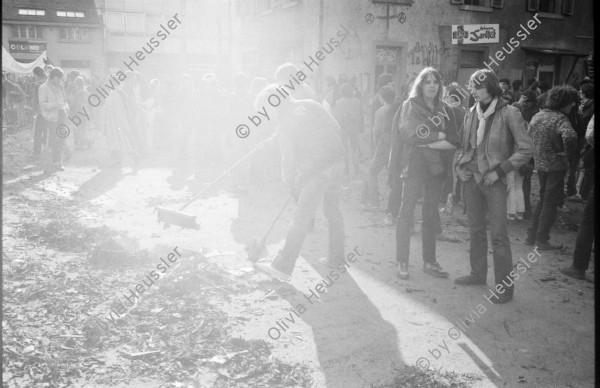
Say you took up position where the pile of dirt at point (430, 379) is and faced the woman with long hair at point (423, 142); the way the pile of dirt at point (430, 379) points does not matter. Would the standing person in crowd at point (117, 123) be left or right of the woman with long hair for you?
left

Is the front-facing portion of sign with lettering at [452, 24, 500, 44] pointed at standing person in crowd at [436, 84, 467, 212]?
yes

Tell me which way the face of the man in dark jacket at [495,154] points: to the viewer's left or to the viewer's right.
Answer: to the viewer's left

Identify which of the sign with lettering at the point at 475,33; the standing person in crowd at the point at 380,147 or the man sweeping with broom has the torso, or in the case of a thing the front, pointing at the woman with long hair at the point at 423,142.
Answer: the sign with lettering

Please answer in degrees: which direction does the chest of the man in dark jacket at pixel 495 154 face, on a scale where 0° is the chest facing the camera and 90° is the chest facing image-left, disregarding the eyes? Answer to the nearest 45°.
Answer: approximately 45°

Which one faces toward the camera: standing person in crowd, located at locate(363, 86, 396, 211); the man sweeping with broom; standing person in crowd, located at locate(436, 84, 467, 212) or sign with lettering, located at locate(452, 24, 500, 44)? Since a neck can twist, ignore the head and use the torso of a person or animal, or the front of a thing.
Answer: the sign with lettering

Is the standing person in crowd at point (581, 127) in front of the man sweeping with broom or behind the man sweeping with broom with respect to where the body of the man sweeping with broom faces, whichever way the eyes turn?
behind

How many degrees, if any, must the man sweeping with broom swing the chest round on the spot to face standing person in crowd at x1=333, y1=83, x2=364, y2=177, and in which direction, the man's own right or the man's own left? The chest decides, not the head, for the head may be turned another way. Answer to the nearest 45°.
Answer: approximately 90° to the man's own right

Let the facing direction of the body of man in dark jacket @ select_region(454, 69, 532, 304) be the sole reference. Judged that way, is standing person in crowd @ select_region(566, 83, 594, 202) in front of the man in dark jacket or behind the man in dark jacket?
behind

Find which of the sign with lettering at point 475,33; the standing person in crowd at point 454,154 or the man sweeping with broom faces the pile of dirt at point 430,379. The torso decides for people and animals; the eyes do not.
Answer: the sign with lettering

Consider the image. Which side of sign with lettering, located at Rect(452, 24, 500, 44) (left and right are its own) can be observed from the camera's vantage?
front

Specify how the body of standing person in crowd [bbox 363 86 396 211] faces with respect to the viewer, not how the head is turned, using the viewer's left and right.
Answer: facing to the left of the viewer

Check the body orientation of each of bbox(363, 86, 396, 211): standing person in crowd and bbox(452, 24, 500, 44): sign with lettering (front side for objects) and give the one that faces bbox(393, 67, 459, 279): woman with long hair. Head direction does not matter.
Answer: the sign with lettering

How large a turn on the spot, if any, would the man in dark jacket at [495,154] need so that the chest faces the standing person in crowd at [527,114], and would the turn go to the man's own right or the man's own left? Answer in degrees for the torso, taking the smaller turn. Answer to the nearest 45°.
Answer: approximately 135° to the man's own right

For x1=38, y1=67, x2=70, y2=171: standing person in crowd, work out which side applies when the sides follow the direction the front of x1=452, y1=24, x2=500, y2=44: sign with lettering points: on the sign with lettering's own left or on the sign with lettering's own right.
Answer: on the sign with lettering's own right
